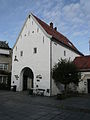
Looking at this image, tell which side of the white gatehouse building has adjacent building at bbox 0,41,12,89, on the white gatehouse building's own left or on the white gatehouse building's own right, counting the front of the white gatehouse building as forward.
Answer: on the white gatehouse building's own right

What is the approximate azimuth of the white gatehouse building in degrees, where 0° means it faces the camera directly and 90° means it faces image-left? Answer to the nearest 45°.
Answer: approximately 45°

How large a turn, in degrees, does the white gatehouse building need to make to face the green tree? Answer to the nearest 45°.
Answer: approximately 90° to its left
